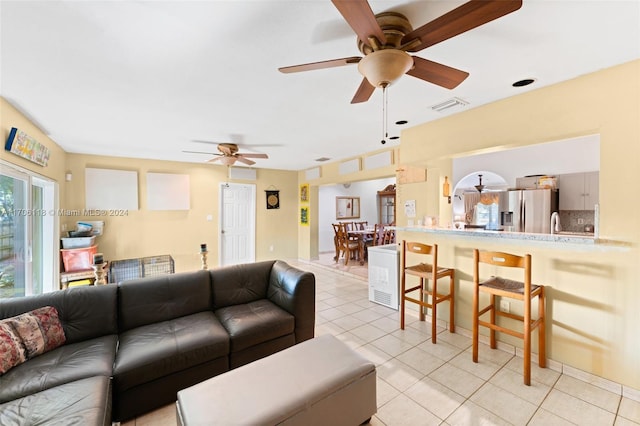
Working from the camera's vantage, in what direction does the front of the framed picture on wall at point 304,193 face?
facing the viewer and to the left of the viewer

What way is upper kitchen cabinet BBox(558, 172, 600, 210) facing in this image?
toward the camera

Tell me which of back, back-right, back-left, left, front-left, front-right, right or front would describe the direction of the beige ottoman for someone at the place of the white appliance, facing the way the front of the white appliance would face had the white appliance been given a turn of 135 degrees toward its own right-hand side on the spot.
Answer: back

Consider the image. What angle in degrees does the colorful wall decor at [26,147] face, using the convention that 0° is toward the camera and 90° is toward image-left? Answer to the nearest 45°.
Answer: approximately 315°

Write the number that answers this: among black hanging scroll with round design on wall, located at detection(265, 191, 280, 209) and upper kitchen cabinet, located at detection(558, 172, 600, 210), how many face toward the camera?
2

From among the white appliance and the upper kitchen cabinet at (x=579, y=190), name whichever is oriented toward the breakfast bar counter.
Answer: the upper kitchen cabinet

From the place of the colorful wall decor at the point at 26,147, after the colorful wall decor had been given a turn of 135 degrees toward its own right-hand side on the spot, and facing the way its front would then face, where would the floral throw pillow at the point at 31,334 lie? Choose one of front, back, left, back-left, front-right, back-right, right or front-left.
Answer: left

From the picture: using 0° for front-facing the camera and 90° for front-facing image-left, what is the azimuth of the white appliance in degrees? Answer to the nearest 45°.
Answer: approximately 45°

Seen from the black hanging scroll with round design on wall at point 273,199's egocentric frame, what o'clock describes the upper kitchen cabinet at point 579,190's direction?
The upper kitchen cabinet is roughly at 10 o'clock from the black hanging scroll with round design on wall.

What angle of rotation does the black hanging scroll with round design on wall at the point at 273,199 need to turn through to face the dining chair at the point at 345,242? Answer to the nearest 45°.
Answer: approximately 45° to its left

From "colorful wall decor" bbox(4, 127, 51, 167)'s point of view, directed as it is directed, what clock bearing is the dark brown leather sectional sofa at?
The dark brown leather sectional sofa is roughly at 1 o'clock from the colorful wall decor.

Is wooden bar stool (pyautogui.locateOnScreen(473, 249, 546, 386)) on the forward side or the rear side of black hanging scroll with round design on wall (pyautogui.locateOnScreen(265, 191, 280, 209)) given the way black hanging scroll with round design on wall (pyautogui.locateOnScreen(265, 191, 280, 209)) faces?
on the forward side

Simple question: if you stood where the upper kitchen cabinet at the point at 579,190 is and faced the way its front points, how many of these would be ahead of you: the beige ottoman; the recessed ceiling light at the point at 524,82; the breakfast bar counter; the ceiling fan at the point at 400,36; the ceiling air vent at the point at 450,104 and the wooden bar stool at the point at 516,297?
6

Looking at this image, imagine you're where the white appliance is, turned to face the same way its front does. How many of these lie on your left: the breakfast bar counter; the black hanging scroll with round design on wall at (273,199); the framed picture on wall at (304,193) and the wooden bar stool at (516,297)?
2

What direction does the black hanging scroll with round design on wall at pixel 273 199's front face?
toward the camera

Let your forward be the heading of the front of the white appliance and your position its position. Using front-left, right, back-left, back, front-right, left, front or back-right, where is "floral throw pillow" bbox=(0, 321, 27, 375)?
front
